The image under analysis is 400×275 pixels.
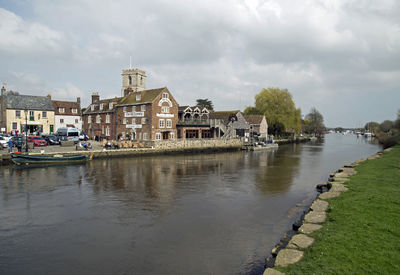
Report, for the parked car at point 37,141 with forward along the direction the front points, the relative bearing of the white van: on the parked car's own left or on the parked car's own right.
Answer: on the parked car's own left

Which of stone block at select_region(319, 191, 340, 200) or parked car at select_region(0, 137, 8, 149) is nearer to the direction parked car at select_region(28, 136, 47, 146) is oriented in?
the stone block

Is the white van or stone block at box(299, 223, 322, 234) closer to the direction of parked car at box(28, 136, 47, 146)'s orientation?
the stone block

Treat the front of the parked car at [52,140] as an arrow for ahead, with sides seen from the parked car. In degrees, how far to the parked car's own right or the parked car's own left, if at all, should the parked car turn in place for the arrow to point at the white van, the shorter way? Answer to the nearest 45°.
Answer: approximately 90° to the parked car's own left

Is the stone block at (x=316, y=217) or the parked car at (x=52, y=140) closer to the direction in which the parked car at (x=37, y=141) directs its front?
the stone block
